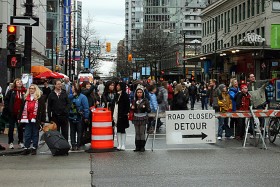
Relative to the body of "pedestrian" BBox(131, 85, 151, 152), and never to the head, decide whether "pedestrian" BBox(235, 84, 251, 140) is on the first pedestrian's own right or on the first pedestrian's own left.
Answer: on the first pedestrian's own left

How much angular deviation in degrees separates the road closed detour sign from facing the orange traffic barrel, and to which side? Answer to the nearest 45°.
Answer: approximately 90° to its right

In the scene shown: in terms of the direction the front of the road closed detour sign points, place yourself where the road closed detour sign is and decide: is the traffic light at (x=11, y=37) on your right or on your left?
on your right

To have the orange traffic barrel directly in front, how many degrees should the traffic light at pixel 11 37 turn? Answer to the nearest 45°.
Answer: approximately 45° to its left

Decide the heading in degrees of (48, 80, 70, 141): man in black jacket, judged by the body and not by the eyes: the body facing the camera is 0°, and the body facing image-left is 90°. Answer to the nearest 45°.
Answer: approximately 0°

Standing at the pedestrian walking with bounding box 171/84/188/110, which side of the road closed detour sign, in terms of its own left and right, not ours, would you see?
back

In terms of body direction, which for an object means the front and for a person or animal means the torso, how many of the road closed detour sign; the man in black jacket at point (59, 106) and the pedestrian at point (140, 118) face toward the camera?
3

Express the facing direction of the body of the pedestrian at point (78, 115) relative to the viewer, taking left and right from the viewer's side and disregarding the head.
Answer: facing the viewer and to the left of the viewer
